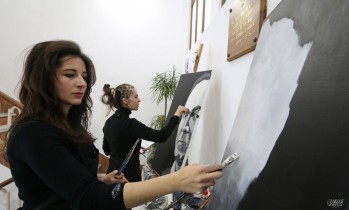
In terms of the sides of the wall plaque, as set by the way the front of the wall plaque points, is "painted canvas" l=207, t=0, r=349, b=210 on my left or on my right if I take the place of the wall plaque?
on my left

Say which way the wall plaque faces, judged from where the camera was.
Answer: facing the viewer and to the left of the viewer

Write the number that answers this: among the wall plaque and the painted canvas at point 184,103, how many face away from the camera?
0

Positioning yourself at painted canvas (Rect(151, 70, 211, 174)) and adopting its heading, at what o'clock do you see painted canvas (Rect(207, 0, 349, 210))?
painted canvas (Rect(207, 0, 349, 210)) is roughly at 10 o'clock from painted canvas (Rect(151, 70, 211, 174)).

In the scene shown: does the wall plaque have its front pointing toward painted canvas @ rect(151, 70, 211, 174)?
no

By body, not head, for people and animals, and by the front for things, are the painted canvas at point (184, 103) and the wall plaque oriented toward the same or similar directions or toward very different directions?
same or similar directions

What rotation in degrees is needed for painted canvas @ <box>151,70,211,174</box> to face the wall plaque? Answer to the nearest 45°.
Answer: approximately 90° to its left

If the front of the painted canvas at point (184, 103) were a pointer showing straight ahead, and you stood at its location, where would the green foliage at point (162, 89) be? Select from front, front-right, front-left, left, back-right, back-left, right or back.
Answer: back-right

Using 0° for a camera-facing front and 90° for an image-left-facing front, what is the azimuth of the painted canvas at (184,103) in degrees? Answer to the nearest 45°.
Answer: approximately 45°
